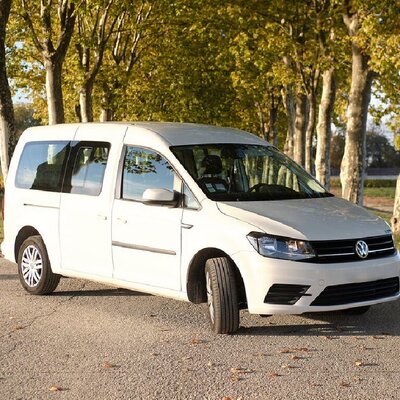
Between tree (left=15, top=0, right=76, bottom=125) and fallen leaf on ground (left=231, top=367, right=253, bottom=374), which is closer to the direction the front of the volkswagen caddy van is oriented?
the fallen leaf on ground

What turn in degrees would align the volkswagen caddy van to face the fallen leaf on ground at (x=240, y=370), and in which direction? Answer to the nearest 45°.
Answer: approximately 45° to its right

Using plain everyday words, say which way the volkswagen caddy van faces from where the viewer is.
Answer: facing the viewer and to the right of the viewer

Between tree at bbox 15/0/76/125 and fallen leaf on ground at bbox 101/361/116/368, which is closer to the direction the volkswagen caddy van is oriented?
the fallen leaf on ground

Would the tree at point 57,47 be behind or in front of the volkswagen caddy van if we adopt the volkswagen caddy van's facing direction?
behind
